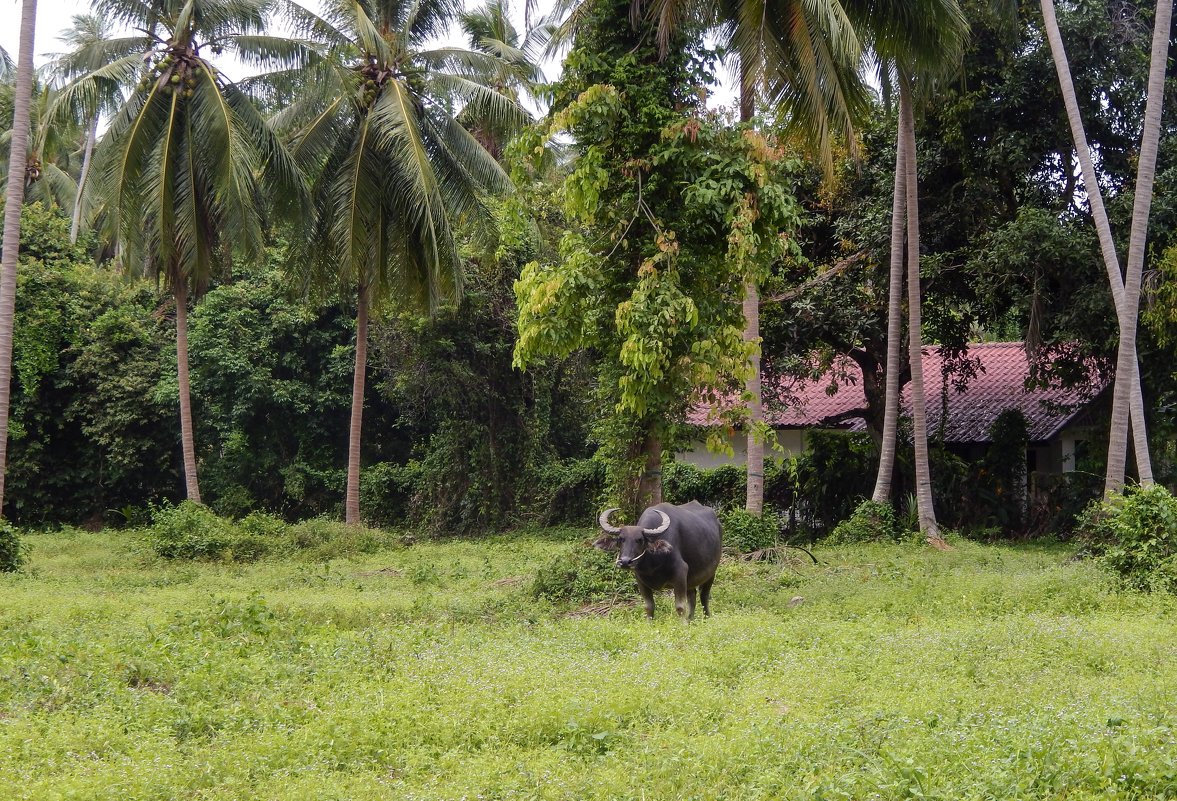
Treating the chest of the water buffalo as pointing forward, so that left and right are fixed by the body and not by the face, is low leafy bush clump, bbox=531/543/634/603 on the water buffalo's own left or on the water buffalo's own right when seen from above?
on the water buffalo's own right

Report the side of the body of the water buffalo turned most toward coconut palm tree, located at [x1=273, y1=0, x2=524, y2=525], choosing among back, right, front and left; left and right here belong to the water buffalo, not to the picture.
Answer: right

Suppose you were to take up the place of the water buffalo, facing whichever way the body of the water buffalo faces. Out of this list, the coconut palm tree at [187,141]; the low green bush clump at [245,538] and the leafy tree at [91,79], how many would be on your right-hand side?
3

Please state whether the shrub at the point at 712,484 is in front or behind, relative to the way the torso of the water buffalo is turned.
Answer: behind

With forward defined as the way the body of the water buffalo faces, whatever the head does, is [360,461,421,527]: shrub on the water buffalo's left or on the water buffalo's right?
on the water buffalo's right

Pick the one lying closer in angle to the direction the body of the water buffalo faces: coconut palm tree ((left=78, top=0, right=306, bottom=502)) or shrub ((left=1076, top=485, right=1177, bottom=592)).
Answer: the coconut palm tree

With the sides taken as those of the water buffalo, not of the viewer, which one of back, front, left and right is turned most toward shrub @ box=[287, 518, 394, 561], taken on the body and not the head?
right

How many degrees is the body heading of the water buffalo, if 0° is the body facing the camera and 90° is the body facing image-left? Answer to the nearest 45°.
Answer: approximately 45°

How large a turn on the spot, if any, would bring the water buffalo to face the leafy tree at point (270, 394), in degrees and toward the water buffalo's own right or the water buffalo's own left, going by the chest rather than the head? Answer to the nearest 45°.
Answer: approximately 90° to the water buffalo's own right

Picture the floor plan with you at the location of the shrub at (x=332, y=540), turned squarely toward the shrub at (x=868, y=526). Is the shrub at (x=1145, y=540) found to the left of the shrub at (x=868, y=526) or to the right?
right

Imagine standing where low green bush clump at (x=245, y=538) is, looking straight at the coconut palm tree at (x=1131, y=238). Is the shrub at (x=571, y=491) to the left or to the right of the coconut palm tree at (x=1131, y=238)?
left

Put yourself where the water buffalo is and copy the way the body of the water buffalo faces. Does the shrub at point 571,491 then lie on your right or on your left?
on your right

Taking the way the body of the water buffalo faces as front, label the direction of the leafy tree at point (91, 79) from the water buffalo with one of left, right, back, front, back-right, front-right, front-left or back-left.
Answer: right

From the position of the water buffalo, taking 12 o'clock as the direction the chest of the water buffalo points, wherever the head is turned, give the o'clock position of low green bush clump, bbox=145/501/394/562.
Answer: The low green bush clump is roughly at 3 o'clock from the water buffalo.

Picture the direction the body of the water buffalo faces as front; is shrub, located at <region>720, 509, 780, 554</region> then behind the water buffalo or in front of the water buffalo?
behind

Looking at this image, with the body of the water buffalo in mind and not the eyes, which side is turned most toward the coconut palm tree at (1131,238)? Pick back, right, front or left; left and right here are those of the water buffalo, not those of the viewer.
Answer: back

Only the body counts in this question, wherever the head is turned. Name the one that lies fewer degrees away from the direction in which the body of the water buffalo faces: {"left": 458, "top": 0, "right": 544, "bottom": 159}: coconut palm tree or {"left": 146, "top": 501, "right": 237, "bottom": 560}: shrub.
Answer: the shrub
